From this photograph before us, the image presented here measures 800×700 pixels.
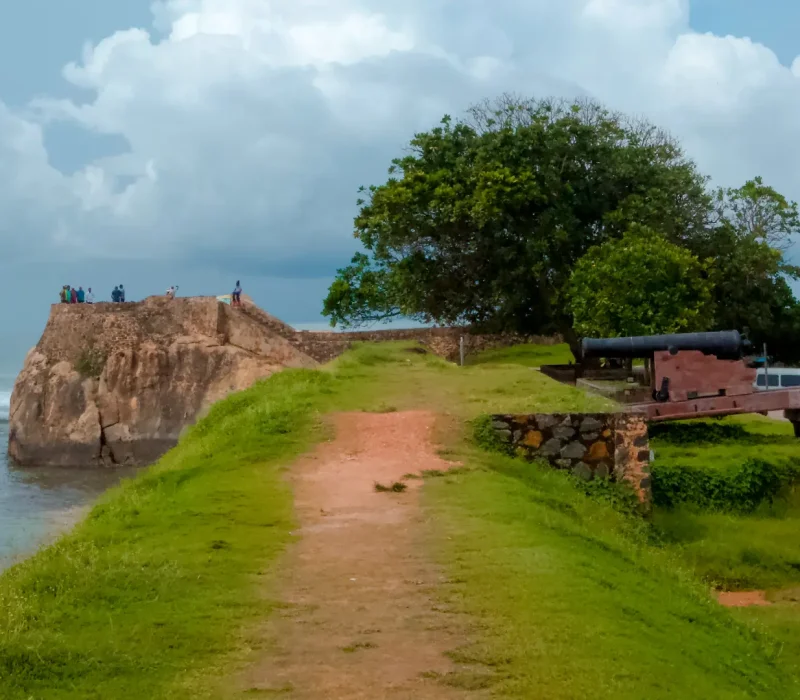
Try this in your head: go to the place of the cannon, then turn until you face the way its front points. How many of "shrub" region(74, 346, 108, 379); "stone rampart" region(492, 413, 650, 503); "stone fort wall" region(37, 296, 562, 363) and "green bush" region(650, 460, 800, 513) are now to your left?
2

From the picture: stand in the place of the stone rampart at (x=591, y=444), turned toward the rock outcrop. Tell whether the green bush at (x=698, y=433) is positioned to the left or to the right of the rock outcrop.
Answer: right

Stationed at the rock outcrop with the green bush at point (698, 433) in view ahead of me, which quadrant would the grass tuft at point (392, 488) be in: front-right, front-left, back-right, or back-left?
front-right

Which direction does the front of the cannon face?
to the viewer's left

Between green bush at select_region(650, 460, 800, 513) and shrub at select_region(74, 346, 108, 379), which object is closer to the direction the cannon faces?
the shrub

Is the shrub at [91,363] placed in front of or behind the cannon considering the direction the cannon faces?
in front

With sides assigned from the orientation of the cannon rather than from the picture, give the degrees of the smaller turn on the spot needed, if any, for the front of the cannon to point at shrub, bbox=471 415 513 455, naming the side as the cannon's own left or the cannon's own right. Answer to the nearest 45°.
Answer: approximately 45° to the cannon's own left

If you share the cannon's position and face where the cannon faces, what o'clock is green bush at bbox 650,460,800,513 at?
The green bush is roughly at 9 o'clock from the cannon.

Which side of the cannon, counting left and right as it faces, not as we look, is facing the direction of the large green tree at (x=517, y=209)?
right

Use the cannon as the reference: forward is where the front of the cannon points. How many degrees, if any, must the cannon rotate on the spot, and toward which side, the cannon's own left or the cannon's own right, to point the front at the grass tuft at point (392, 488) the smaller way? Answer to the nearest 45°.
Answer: approximately 90° to the cannon's own left

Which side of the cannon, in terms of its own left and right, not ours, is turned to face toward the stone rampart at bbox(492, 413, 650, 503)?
left

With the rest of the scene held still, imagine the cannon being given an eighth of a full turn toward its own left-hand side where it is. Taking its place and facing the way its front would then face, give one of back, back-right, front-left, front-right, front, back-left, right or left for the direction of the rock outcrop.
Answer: right
